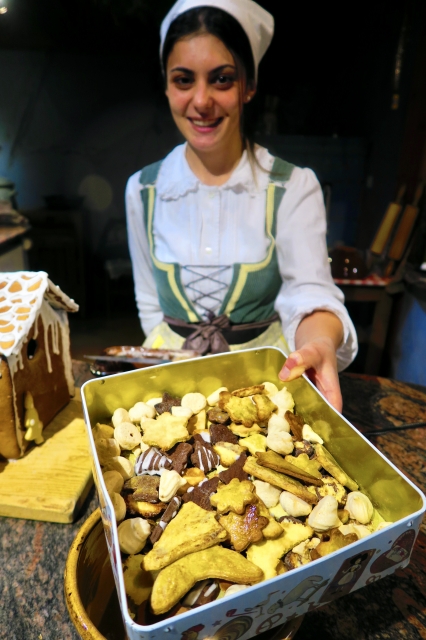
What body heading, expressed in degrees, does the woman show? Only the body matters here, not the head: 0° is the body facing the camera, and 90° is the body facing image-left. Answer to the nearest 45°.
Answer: approximately 0°

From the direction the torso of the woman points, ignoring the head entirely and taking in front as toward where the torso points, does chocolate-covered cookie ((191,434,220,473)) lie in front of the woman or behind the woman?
in front

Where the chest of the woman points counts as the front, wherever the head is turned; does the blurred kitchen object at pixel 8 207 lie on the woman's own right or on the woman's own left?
on the woman's own right

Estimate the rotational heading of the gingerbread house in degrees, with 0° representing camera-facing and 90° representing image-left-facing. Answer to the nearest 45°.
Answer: approximately 315°

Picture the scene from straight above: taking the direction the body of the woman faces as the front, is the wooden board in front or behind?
in front

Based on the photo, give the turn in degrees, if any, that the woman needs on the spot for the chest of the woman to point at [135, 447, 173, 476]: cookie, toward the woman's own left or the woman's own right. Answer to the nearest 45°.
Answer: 0° — they already face it

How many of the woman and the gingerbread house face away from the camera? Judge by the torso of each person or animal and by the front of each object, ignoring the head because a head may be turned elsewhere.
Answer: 0
